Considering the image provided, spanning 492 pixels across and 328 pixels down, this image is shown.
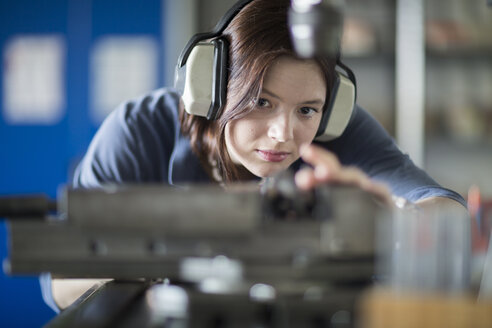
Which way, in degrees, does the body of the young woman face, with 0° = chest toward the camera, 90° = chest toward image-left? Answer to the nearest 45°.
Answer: approximately 0°

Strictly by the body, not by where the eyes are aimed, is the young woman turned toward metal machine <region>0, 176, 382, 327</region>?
yes
